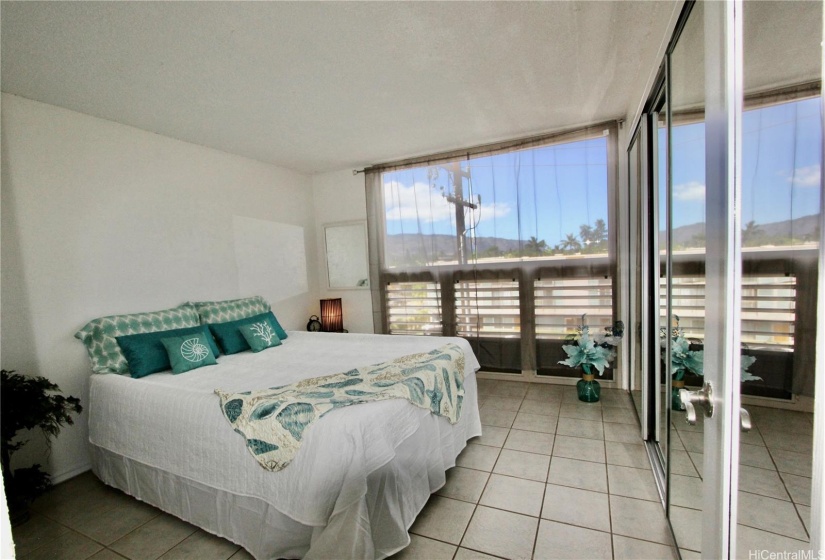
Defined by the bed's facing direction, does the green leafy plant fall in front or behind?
behind

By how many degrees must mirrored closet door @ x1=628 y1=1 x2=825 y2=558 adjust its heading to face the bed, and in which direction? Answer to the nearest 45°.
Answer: approximately 45° to its right

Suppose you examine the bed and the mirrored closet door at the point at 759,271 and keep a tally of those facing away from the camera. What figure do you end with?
0

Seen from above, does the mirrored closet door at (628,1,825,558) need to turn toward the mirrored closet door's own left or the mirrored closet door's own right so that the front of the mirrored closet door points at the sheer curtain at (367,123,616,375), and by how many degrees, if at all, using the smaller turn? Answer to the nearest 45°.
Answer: approximately 90° to the mirrored closet door's own right

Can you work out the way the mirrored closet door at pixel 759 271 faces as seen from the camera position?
facing the viewer and to the left of the viewer

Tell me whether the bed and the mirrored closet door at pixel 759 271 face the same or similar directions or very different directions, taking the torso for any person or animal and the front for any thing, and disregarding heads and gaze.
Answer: very different directions

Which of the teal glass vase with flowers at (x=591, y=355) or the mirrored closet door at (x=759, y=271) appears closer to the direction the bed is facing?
the mirrored closet door

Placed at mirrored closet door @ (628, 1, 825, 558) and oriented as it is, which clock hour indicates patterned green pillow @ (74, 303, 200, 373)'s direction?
The patterned green pillow is roughly at 1 o'clock from the mirrored closet door.

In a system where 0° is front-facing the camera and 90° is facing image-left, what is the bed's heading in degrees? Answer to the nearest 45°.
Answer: approximately 315°

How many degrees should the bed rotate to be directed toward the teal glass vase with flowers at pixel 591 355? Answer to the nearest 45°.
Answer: approximately 45° to its left

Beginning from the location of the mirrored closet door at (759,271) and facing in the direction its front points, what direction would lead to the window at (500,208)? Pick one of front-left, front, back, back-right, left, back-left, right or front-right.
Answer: right

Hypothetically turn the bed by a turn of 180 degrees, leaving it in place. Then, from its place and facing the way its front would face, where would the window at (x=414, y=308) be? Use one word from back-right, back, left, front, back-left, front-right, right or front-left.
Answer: right

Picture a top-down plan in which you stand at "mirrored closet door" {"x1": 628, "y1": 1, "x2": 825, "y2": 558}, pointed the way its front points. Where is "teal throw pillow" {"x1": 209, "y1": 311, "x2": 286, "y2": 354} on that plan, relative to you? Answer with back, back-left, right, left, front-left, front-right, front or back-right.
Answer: front-right
